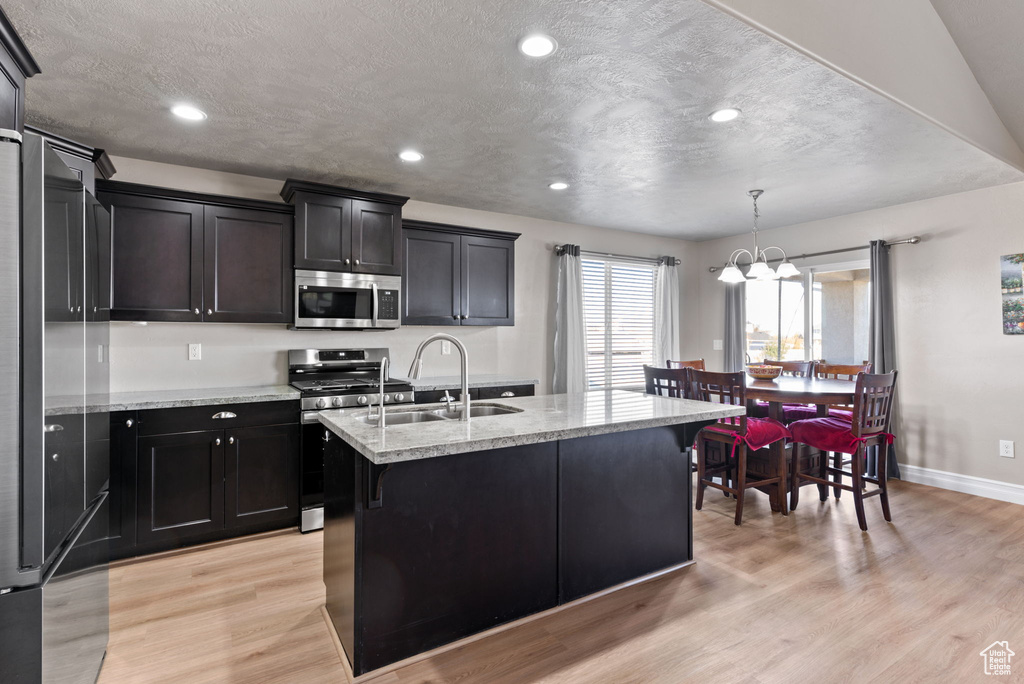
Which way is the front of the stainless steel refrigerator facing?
to the viewer's right

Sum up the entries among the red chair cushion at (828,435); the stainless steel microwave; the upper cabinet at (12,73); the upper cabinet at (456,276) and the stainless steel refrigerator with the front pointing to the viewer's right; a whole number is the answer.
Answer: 2

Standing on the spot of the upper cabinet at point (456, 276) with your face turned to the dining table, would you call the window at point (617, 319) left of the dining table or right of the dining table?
left

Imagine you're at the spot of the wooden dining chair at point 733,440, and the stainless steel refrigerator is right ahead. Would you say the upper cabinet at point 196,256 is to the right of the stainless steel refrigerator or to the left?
right

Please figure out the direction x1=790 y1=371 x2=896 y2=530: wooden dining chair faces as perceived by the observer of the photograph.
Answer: facing away from the viewer and to the left of the viewer

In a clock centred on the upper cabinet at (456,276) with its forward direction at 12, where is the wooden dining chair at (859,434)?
The wooden dining chair is roughly at 10 o'clock from the upper cabinet.

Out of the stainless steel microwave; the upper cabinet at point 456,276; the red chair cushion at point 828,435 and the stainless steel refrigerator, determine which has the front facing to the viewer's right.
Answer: the stainless steel refrigerator

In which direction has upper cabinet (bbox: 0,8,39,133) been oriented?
to the viewer's right
